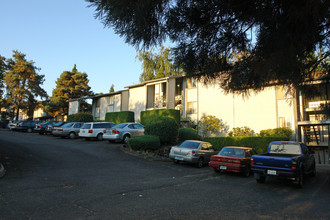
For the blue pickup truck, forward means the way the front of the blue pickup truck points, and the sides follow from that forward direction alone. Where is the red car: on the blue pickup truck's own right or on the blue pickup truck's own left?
on the blue pickup truck's own left

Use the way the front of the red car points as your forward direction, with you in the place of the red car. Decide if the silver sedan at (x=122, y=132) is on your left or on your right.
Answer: on your left

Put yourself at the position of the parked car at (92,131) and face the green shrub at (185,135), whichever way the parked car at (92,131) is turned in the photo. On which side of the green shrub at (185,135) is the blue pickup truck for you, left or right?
right

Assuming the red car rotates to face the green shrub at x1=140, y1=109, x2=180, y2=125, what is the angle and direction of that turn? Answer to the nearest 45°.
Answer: approximately 90° to its left

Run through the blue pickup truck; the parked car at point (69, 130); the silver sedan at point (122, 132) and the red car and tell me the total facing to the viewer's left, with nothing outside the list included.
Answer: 0

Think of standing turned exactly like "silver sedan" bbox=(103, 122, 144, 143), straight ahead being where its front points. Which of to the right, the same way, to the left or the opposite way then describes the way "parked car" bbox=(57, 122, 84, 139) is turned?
the same way

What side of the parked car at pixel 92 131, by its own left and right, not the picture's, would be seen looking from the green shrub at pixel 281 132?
right

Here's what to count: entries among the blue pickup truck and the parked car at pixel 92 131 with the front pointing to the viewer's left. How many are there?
0

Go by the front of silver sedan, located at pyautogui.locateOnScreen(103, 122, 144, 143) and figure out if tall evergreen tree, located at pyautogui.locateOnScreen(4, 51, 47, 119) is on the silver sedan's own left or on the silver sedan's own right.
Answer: on the silver sedan's own left

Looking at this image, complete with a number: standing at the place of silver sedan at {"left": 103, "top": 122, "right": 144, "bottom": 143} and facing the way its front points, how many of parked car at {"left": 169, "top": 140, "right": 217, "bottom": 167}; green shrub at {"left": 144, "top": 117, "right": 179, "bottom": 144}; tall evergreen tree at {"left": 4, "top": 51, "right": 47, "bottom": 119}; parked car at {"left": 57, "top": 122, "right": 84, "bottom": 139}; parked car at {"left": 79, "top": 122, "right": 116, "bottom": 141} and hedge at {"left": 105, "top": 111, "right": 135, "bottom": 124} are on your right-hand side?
2

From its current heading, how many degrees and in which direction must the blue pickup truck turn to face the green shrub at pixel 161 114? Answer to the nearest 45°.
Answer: approximately 90° to its left

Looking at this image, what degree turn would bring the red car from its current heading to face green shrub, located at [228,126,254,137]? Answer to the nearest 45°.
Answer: approximately 45° to its left

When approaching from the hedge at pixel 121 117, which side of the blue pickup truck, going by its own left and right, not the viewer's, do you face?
left

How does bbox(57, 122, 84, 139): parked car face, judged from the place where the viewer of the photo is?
facing away from the viewer and to the right of the viewer

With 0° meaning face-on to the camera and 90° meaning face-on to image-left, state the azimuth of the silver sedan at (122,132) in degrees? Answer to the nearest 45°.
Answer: approximately 225°

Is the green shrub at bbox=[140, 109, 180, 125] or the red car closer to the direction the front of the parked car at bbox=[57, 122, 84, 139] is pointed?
the green shrub

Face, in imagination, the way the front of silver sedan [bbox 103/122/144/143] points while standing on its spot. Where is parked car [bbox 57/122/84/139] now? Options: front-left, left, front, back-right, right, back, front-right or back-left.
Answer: left

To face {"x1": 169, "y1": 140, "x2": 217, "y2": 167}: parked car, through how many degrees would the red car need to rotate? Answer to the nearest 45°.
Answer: approximately 90° to its left
